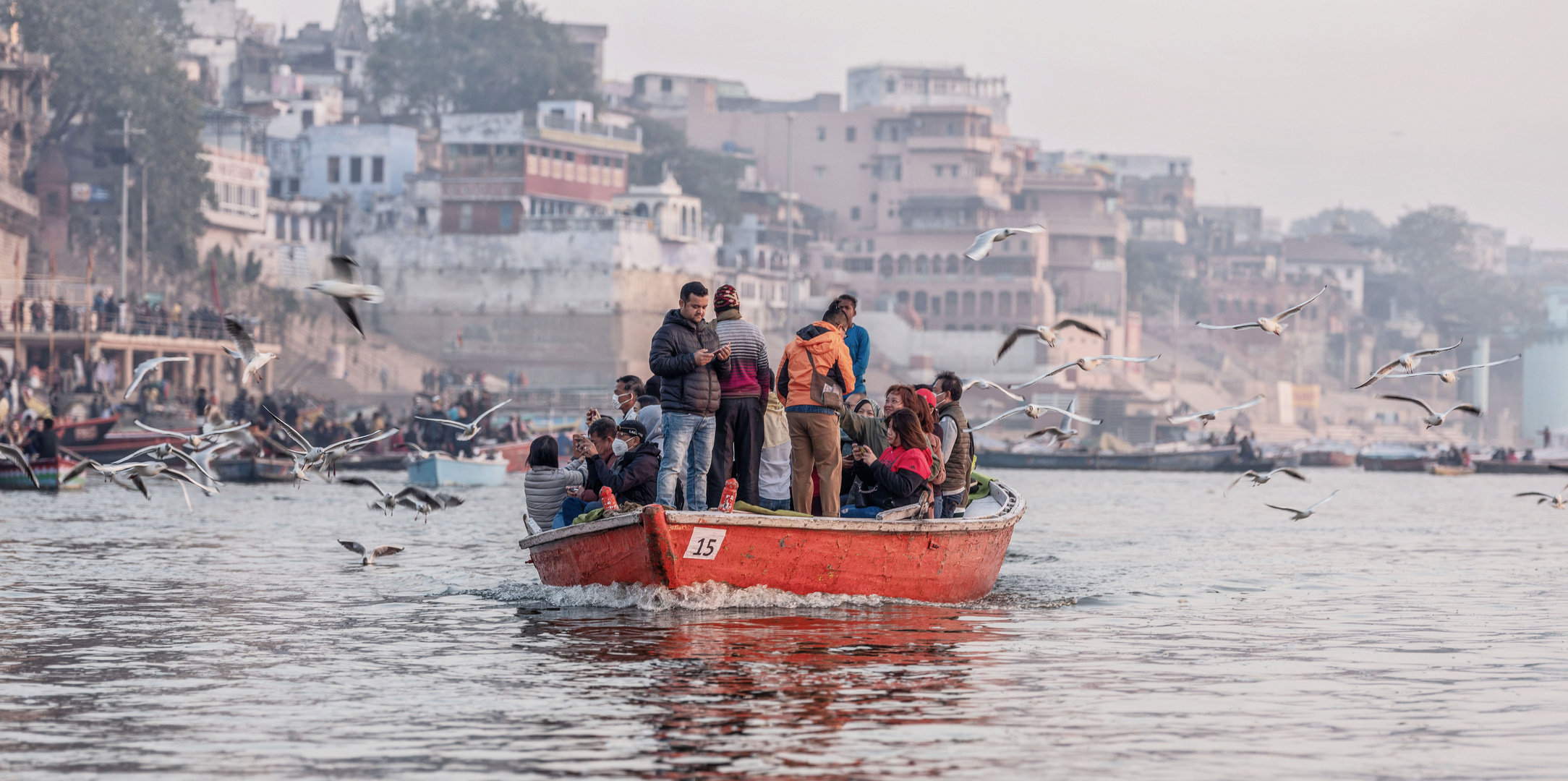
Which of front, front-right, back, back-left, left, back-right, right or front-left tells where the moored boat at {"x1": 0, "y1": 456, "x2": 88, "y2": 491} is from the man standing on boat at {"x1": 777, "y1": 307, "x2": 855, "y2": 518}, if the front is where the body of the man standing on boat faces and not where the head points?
left

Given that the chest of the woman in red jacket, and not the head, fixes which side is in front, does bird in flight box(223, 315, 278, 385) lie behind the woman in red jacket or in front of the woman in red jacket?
in front

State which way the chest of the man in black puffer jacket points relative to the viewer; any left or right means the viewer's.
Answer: facing the viewer and to the right of the viewer

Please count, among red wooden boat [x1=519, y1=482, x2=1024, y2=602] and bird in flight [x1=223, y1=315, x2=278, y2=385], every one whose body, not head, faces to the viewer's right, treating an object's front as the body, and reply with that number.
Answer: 1

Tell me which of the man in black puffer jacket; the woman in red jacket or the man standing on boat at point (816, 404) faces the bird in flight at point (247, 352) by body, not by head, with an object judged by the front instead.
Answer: the woman in red jacket

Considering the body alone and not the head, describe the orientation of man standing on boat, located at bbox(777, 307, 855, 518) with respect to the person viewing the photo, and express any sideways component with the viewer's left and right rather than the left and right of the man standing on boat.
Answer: facing away from the viewer and to the right of the viewer

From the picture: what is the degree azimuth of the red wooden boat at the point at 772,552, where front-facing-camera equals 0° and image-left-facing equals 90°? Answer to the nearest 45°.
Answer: approximately 45°

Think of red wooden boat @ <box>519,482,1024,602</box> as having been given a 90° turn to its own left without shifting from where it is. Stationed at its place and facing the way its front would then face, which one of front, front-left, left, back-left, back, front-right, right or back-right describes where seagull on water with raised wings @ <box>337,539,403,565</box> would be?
back

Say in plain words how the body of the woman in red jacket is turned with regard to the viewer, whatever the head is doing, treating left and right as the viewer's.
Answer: facing to the left of the viewer

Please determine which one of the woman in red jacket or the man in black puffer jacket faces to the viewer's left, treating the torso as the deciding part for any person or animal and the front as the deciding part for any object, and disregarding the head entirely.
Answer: the woman in red jacket
